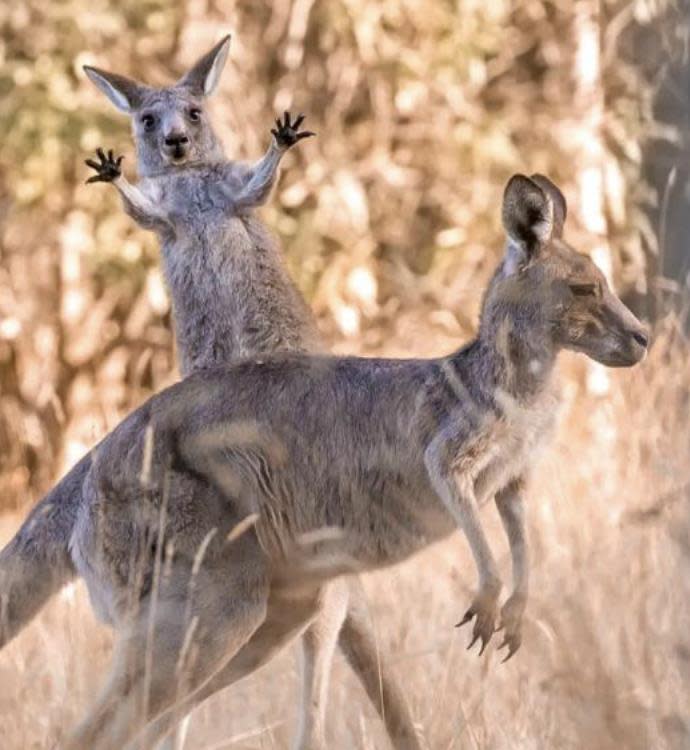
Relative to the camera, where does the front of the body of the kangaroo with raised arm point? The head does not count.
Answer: toward the camera

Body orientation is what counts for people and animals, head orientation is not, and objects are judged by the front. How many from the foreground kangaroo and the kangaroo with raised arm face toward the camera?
1

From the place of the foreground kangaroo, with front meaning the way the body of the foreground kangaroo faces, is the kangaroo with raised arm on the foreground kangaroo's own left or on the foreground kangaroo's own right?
on the foreground kangaroo's own left

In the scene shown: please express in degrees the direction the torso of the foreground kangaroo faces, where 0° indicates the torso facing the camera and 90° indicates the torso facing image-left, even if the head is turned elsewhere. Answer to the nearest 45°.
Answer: approximately 270°

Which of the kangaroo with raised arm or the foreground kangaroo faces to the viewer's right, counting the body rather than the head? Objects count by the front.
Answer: the foreground kangaroo

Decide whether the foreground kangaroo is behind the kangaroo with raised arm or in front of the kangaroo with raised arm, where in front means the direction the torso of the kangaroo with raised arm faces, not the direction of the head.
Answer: in front

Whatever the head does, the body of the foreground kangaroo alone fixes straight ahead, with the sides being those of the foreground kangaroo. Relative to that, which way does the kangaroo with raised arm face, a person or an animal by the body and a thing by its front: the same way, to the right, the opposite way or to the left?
to the right
